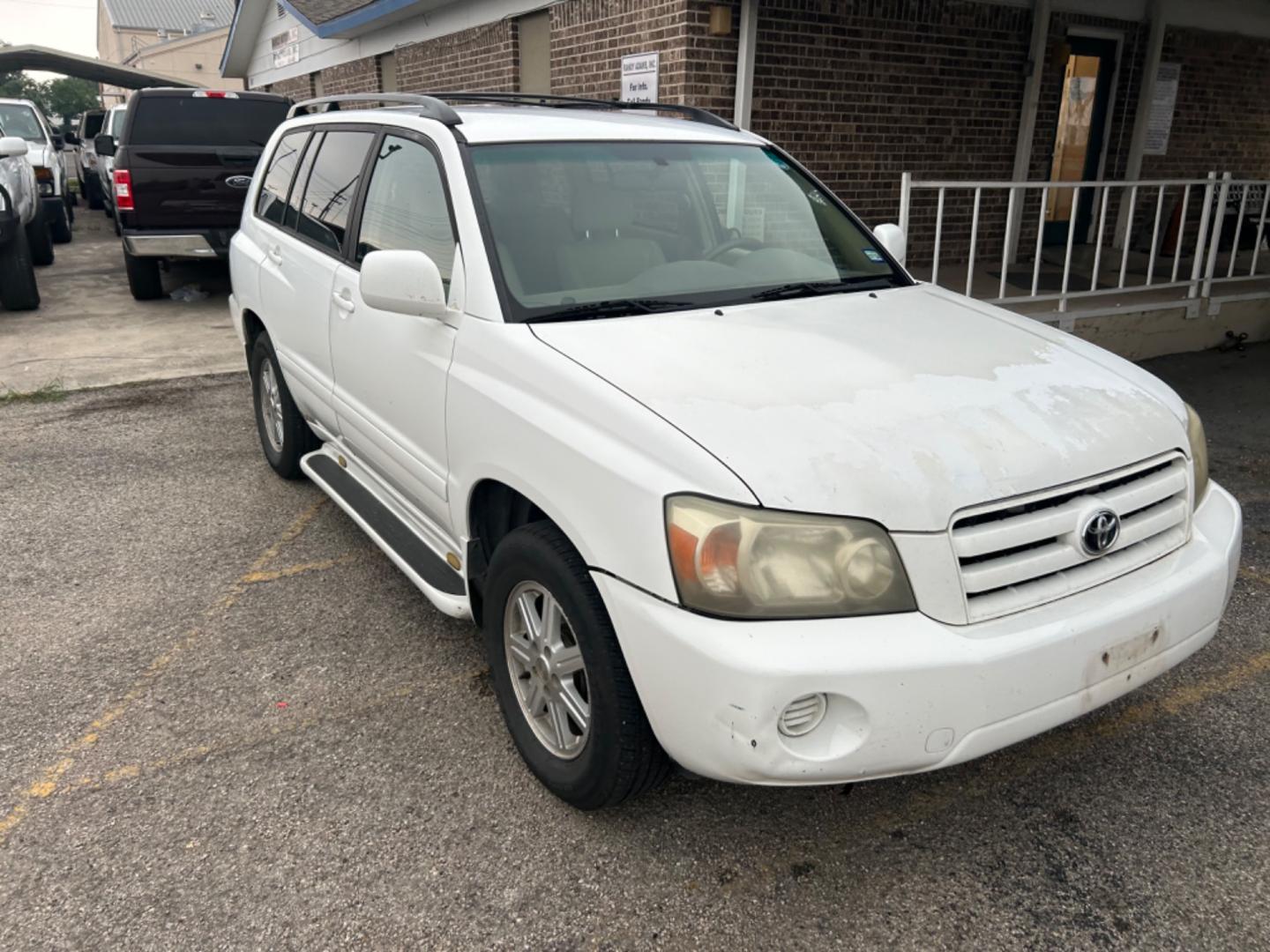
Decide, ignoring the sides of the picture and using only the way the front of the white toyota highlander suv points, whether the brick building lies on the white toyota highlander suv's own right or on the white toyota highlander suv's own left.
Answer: on the white toyota highlander suv's own left

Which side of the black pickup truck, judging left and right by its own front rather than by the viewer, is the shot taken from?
back

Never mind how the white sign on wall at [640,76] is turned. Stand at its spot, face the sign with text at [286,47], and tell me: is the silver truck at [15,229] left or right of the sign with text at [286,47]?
left

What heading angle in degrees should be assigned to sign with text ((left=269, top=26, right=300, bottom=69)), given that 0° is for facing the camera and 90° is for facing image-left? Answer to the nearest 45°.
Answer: approximately 45°

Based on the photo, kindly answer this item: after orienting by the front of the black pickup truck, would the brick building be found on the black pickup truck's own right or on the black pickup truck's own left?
on the black pickup truck's own right

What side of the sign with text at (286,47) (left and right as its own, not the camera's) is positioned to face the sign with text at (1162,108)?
left

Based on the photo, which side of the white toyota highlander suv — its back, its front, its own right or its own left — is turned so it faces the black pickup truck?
back

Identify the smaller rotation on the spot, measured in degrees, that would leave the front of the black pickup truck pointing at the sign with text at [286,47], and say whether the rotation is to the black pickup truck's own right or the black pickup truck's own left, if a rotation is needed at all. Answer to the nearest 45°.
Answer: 0° — it already faces it

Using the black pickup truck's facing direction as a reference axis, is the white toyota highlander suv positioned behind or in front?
behind

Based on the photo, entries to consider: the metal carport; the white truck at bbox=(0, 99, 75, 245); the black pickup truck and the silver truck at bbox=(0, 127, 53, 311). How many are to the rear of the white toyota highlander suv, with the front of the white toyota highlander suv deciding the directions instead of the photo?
4

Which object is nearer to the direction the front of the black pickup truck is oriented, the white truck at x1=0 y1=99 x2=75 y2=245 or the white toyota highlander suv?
the white truck

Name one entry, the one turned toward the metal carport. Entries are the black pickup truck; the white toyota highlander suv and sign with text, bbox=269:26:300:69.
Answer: the black pickup truck

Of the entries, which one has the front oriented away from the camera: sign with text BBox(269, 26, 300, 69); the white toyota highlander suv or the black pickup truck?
the black pickup truck
